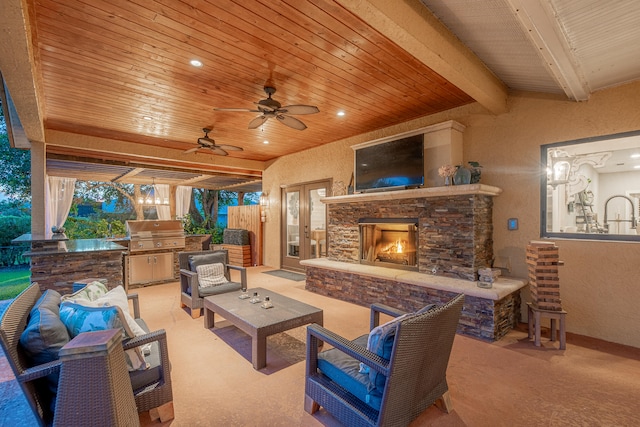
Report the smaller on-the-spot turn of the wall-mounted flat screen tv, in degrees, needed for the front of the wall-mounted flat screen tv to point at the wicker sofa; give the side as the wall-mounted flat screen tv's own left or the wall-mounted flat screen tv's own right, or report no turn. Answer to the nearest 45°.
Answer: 0° — it already faces it

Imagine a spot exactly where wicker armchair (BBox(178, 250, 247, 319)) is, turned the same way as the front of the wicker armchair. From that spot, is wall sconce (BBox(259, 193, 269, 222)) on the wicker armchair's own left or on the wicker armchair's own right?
on the wicker armchair's own left

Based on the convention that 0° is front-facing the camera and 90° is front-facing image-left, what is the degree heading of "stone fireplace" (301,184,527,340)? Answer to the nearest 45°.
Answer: approximately 45°

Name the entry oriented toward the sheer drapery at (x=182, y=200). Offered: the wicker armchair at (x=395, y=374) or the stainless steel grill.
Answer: the wicker armchair

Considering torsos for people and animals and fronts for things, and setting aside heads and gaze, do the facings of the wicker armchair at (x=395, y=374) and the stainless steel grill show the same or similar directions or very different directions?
very different directions

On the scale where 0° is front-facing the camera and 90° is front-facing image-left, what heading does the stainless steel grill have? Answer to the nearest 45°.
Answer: approximately 0°

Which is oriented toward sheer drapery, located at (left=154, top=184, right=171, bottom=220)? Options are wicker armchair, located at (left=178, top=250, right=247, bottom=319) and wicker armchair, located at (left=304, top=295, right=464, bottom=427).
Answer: wicker armchair, located at (left=304, top=295, right=464, bottom=427)

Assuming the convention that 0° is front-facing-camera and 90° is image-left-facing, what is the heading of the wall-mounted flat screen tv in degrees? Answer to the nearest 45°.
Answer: approximately 45°

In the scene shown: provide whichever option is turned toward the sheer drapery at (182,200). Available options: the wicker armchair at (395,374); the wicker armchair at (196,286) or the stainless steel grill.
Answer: the wicker armchair at (395,374)

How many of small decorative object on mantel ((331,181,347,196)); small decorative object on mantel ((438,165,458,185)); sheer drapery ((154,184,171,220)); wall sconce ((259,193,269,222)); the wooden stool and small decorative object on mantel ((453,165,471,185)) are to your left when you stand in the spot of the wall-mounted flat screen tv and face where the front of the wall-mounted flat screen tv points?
3

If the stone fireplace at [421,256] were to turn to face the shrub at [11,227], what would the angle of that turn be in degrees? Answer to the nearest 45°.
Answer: approximately 45° to its right

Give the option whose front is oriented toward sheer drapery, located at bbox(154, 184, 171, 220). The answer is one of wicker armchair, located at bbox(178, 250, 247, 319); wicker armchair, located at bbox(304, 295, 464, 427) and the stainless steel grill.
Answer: wicker armchair, located at bbox(304, 295, 464, 427)

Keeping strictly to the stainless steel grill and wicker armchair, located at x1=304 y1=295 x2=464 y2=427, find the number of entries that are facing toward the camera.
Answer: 1

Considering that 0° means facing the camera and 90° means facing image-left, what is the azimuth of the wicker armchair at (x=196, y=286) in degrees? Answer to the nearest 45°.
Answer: approximately 315°

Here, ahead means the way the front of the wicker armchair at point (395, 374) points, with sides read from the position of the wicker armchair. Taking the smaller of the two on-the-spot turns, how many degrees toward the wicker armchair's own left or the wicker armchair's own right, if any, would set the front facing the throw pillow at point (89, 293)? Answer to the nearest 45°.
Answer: approximately 45° to the wicker armchair's own left
